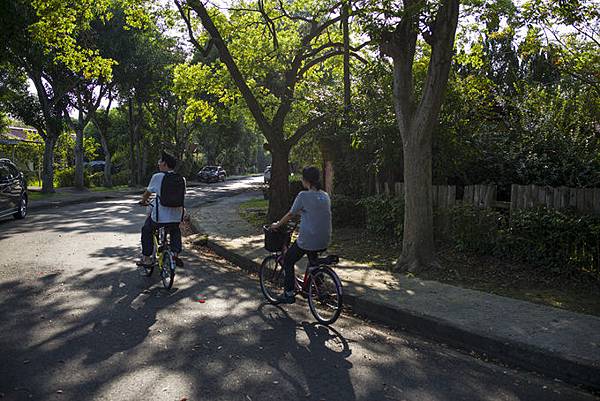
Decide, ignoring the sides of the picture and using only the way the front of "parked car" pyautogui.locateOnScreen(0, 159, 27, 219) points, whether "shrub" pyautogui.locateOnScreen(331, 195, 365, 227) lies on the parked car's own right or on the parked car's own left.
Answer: on the parked car's own left

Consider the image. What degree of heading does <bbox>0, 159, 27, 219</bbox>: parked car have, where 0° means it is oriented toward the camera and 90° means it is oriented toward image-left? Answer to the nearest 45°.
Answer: approximately 45°

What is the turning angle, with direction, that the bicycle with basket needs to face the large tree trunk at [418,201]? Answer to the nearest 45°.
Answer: approximately 90° to its right

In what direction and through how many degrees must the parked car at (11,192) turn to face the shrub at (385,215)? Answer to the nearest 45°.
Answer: approximately 90° to its left

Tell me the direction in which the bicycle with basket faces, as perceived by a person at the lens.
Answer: facing away from the viewer and to the left of the viewer

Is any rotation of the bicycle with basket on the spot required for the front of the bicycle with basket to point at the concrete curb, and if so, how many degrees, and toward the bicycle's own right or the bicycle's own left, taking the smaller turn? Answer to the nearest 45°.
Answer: approximately 180°
